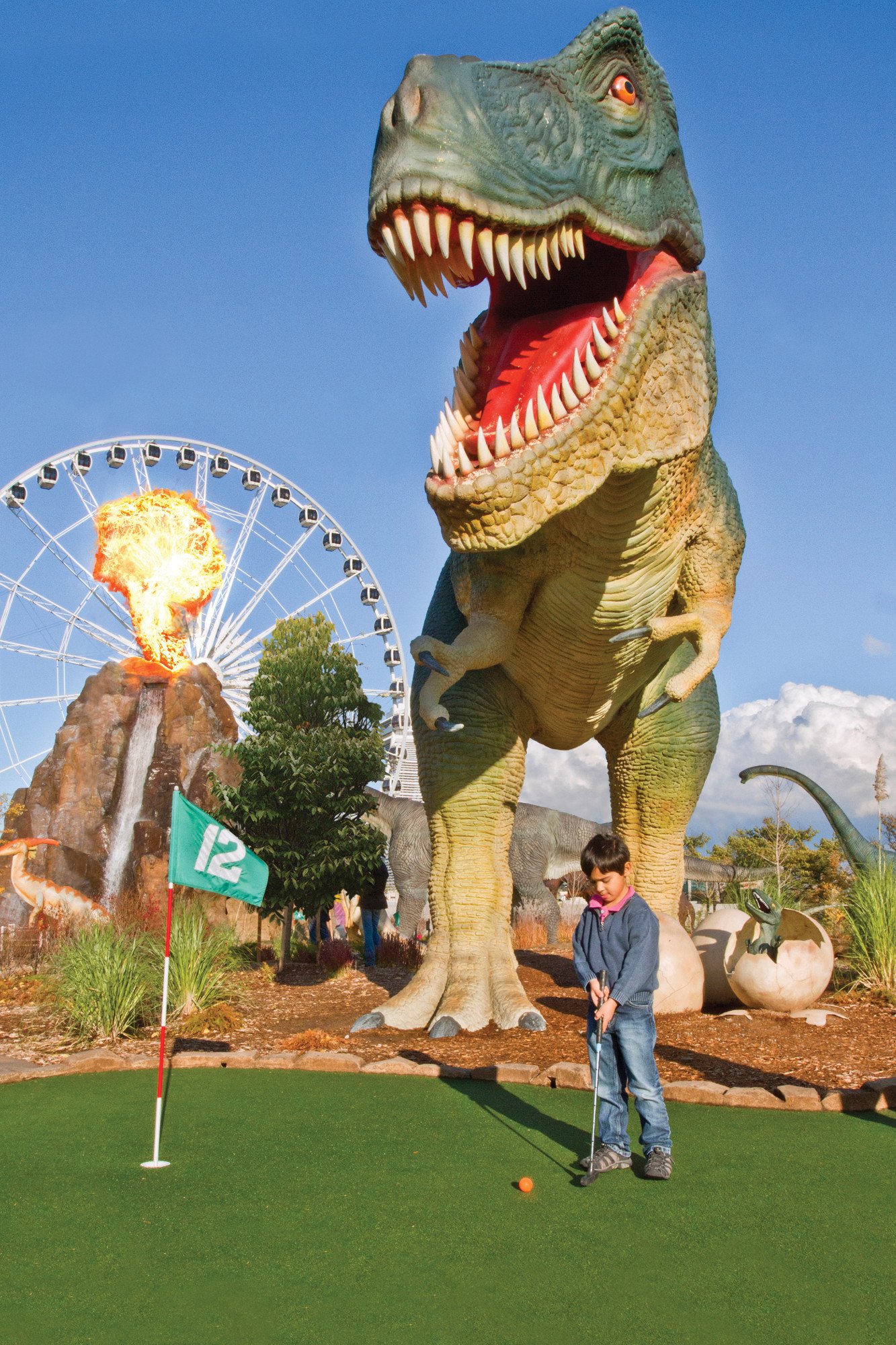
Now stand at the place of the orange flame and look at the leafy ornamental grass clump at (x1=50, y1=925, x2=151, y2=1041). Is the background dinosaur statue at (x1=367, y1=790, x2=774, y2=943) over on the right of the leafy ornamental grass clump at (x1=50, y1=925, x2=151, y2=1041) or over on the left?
left

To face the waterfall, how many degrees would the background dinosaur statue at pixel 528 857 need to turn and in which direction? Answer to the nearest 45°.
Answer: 0° — it already faces it

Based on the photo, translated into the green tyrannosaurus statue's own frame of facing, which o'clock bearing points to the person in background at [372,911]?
The person in background is roughly at 4 o'clock from the green tyrannosaurus statue.

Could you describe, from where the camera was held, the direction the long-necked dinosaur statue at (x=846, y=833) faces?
facing to the left of the viewer

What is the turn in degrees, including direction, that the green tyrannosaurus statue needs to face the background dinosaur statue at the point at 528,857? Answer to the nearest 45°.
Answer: approximately 135° to its right

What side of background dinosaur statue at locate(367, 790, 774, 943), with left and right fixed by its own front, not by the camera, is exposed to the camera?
left

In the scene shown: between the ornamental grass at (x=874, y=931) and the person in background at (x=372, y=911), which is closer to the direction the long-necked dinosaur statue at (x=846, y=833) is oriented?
the person in background

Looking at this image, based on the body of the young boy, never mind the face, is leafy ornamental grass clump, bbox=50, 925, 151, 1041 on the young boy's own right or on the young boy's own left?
on the young boy's own right

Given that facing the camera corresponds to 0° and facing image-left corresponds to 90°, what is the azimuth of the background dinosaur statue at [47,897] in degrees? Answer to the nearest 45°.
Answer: approximately 90°

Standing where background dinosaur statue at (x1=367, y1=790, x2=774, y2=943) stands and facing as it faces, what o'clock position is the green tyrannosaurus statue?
The green tyrannosaurus statue is roughly at 9 o'clock from the background dinosaur statue.

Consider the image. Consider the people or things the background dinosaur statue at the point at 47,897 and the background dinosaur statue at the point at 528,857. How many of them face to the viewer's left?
2
